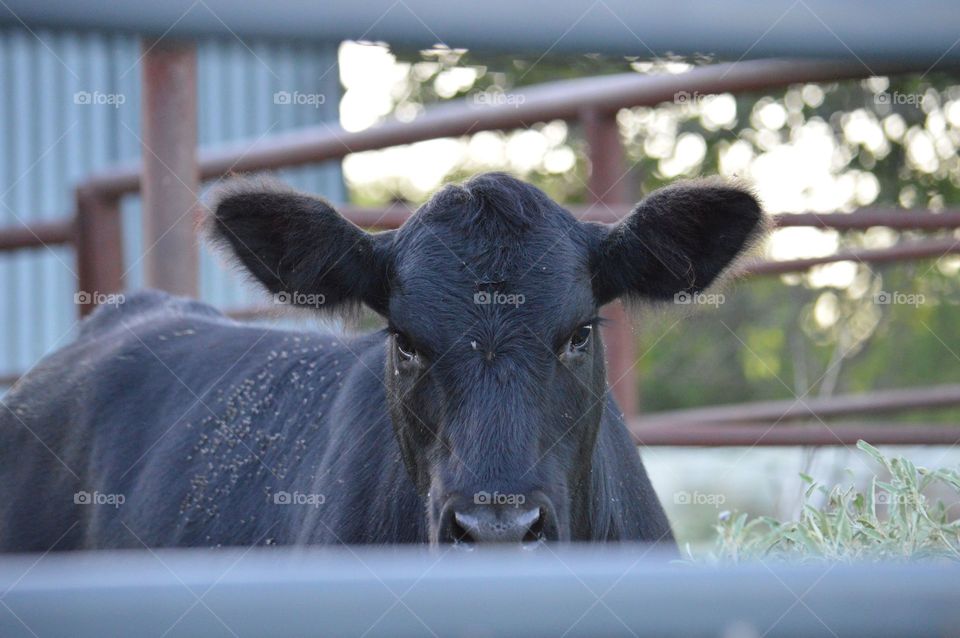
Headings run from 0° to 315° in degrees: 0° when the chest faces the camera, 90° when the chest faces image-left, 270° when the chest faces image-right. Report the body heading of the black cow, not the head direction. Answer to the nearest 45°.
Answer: approximately 315°

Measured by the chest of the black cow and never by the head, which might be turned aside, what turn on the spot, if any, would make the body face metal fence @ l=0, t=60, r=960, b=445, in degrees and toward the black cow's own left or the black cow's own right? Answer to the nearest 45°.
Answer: approximately 90° to the black cow's own left

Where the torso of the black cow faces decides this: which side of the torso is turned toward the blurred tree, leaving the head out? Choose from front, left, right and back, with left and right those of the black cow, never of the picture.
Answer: left
